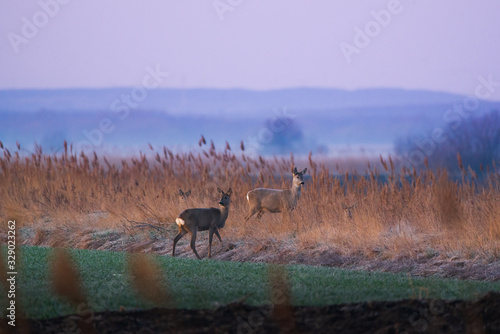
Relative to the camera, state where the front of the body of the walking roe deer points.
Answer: to the viewer's right

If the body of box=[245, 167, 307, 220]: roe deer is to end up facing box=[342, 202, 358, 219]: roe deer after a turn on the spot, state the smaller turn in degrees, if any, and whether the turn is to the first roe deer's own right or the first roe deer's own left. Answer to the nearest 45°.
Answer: approximately 45° to the first roe deer's own right

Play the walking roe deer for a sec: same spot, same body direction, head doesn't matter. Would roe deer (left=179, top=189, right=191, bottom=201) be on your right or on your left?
on your left

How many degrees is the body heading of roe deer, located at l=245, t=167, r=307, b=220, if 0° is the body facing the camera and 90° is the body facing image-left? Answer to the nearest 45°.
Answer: approximately 270°
